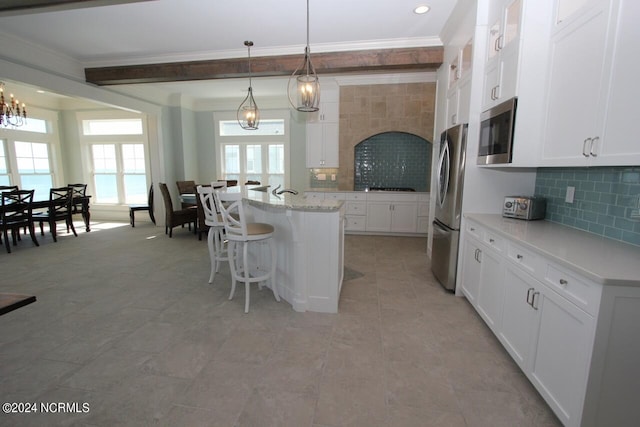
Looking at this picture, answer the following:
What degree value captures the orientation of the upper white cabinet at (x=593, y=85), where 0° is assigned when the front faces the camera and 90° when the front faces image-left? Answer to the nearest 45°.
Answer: approximately 45°

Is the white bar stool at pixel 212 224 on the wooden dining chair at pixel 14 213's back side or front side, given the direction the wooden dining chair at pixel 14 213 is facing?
on the back side

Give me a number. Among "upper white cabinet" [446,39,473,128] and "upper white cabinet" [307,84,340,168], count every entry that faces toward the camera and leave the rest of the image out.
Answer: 1

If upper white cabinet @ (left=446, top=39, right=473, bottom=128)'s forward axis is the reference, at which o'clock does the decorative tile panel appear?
The decorative tile panel is roughly at 2 o'clock from the upper white cabinet.

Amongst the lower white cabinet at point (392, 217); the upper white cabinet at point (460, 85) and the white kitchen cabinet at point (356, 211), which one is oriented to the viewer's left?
the upper white cabinet

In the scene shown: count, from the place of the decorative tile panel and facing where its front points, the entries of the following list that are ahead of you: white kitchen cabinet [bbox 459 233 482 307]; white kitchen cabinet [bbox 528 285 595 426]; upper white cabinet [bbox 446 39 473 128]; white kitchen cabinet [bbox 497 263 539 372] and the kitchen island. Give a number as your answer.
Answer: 5

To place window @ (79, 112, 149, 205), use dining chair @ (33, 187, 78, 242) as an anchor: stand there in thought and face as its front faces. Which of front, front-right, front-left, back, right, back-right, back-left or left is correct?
right

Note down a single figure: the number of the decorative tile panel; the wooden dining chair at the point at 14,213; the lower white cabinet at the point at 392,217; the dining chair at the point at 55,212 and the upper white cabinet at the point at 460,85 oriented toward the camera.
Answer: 2

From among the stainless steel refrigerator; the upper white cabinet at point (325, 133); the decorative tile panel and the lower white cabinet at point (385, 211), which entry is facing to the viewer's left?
the stainless steel refrigerator

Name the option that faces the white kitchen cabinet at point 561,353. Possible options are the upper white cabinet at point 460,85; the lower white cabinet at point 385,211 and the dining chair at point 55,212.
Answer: the lower white cabinet

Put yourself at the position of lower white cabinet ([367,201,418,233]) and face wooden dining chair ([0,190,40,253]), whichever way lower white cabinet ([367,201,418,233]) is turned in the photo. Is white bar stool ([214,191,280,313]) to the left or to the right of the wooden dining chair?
left

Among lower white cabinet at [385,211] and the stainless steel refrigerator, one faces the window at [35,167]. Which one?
the stainless steel refrigerator

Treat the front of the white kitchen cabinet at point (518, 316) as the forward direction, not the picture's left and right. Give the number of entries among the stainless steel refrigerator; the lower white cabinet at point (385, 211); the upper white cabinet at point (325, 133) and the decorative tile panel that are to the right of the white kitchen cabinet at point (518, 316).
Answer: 4

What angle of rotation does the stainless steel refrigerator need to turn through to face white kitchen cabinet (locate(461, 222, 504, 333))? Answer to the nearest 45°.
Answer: approximately 135° to its left

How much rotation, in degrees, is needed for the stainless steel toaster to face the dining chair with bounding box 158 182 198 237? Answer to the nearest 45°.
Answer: approximately 45° to its right
